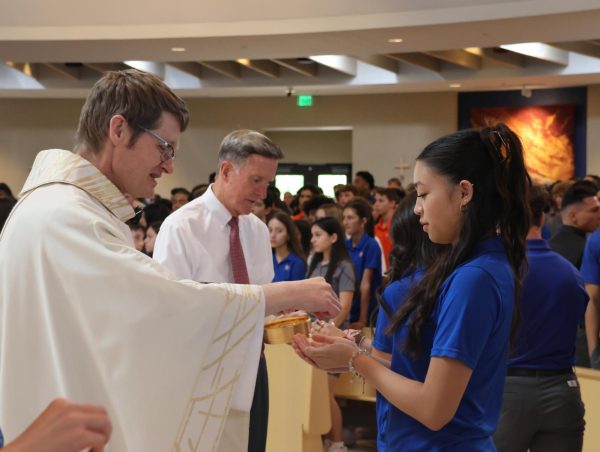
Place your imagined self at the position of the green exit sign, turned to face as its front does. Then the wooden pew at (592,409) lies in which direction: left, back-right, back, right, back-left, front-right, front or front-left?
front

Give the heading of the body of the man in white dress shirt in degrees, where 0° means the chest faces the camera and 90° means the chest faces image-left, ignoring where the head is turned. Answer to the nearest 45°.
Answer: approximately 315°

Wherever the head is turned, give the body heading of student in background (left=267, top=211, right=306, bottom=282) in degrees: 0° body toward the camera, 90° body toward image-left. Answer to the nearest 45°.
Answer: approximately 45°

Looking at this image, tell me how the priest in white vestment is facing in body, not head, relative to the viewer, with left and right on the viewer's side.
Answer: facing to the right of the viewer

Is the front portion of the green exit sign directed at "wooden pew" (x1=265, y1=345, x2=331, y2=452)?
yes

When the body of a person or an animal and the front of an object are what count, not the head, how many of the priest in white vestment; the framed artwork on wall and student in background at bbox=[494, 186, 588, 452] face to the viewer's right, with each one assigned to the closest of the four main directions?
1

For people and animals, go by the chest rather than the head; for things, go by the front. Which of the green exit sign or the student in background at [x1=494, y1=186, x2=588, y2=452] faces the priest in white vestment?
the green exit sign

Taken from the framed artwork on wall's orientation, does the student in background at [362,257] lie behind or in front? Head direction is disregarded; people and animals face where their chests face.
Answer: in front

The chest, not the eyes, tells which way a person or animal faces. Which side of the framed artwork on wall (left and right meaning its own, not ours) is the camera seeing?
front

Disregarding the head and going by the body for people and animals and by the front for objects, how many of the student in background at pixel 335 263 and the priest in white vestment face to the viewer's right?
1

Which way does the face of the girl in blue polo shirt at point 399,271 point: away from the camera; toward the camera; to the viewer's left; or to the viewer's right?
to the viewer's left

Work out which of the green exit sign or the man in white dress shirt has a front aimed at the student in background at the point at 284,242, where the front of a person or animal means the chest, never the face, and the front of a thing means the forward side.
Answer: the green exit sign

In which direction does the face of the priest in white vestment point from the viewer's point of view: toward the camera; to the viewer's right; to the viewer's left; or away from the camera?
to the viewer's right

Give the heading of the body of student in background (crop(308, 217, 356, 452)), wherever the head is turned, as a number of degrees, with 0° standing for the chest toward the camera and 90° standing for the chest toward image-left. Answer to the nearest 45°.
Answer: approximately 45°

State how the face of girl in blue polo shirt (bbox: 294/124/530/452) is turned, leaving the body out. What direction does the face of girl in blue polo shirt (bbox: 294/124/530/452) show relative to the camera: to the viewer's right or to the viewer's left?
to the viewer's left

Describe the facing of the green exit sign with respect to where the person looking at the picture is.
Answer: facing the viewer

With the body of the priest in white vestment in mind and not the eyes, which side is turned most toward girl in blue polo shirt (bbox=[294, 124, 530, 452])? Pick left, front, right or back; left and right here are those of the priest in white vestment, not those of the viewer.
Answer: front
